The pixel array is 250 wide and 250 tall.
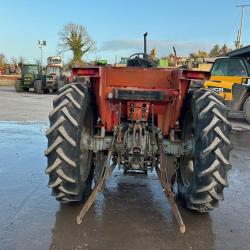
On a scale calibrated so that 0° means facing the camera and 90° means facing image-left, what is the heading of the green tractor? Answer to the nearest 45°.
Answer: approximately 45°

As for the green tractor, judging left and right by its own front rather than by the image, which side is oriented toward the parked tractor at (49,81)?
left

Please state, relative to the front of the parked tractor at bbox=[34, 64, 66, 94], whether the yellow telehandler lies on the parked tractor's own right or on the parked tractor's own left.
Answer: on the parked tractor's own left

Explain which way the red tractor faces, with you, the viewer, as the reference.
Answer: facing away from the viewer

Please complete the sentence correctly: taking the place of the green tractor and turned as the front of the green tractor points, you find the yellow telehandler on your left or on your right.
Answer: on your left

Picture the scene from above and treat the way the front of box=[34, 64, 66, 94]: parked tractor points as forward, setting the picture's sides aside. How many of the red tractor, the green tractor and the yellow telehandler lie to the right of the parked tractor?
1

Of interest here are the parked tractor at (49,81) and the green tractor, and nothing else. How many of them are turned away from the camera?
0

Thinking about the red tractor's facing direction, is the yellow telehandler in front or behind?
in front

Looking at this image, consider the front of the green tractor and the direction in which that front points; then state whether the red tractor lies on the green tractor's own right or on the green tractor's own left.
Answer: on the green tractor's own left

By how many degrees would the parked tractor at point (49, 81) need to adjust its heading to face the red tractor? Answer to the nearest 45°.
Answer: approximately 45° to its left

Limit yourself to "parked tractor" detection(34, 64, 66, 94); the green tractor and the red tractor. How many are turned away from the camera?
1
